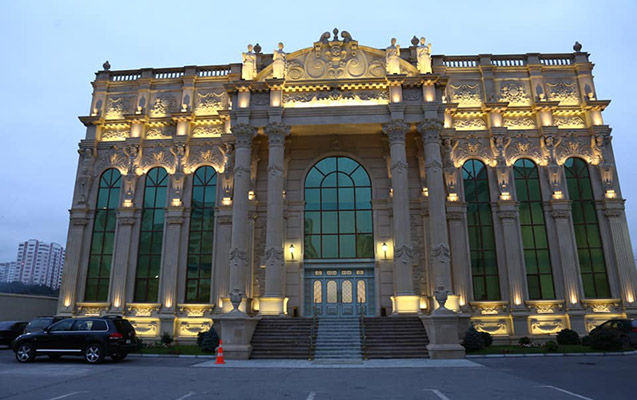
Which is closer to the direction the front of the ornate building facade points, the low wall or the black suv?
the black suv

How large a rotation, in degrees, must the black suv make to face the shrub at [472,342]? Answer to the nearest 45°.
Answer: approximately 135° to its right

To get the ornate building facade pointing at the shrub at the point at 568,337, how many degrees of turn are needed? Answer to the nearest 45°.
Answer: approximately 90° to its left

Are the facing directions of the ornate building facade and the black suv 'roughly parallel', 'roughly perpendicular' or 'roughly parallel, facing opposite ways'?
roughly perpendicular

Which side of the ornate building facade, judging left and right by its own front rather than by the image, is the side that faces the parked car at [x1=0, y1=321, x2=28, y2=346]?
right

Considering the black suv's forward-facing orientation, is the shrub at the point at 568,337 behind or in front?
behind

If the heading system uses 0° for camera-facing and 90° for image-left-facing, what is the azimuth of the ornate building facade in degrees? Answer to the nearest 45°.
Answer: approximately 0°

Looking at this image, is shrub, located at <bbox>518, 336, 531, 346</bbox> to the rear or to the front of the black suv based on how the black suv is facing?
to the rear

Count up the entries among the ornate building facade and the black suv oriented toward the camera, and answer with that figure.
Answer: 1

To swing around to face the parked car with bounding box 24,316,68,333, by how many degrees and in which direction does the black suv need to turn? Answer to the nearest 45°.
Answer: approximately 45° to its right

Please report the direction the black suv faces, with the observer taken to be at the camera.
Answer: facing away from the viewer and to the left of the viewer

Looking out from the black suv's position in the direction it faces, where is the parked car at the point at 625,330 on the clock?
The parked car is roughly at 5 o'clock from the black suv.

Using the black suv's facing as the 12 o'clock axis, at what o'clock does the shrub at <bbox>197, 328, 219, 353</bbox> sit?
The shrub is roughly at 4 o'clock from the black suv.

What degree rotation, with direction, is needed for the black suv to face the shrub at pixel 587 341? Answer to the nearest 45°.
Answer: approximately 135° to its right
